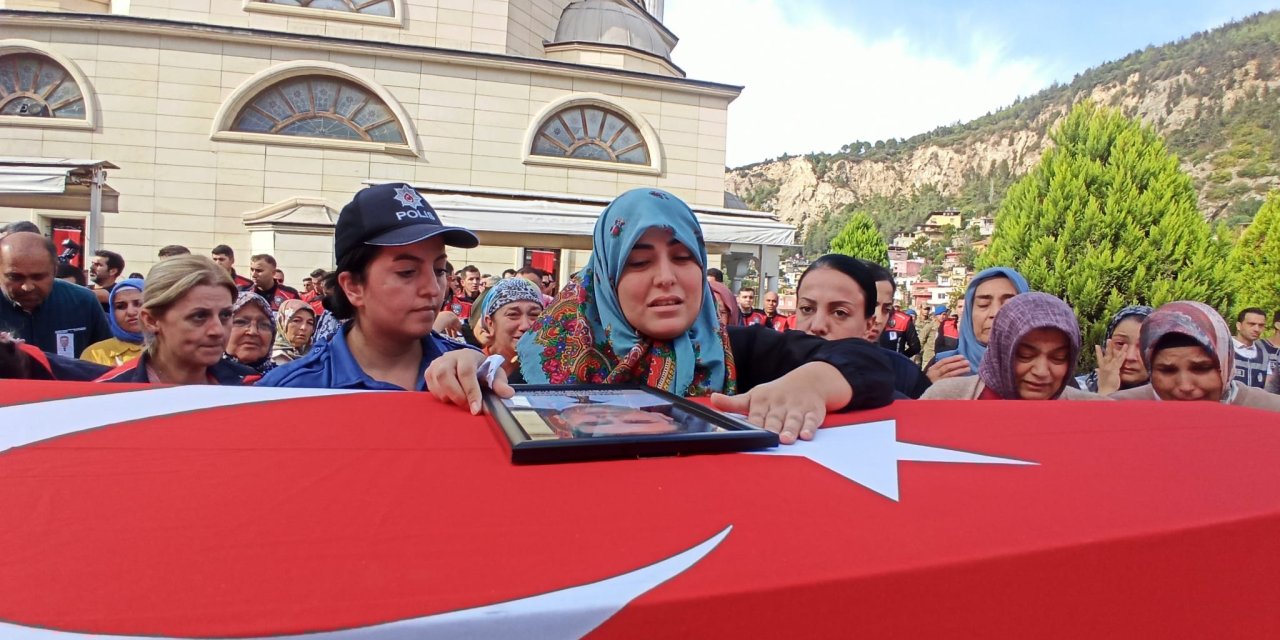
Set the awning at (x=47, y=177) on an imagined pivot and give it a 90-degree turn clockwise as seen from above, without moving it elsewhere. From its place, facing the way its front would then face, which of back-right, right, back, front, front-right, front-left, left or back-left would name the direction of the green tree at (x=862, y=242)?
back

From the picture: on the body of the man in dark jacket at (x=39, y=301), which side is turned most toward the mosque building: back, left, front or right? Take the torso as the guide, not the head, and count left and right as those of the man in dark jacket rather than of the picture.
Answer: back

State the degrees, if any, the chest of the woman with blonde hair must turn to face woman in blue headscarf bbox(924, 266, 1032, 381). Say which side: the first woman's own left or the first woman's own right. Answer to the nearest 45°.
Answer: approximately 45° to the first woman's own left
